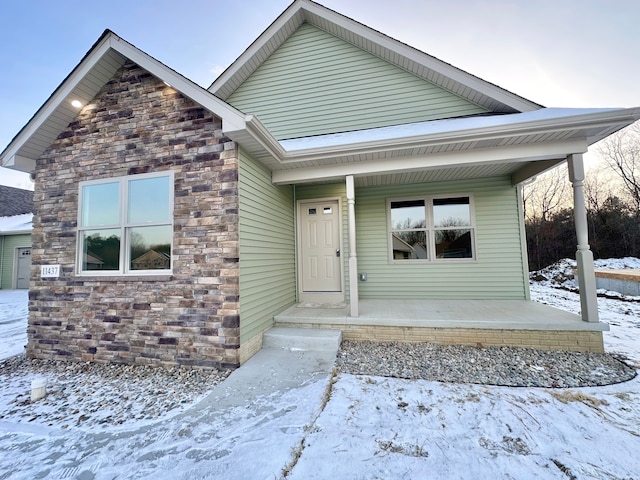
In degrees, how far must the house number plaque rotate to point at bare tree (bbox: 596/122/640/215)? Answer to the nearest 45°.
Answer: approximately 90° to its left

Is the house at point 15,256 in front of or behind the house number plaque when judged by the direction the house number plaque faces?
behind

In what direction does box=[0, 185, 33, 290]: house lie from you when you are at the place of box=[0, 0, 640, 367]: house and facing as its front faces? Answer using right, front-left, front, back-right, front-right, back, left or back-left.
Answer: back-right

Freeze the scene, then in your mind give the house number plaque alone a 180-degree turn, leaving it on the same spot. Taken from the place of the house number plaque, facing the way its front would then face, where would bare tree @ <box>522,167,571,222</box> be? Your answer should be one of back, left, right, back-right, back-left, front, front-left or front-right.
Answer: right

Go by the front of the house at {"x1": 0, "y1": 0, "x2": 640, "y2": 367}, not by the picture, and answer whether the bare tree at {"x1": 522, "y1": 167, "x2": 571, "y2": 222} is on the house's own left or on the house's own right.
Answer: on the house's own left

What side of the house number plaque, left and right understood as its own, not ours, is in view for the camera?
front

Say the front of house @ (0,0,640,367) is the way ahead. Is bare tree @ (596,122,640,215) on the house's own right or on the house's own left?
on the house's own left
